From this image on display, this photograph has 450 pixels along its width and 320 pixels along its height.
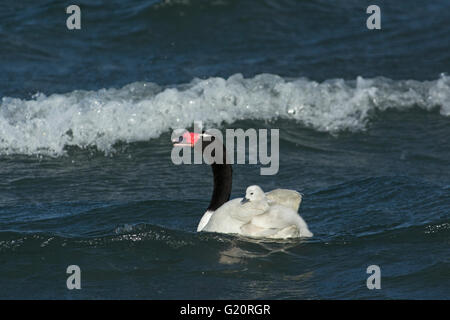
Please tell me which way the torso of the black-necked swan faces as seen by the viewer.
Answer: to the viewer's left
